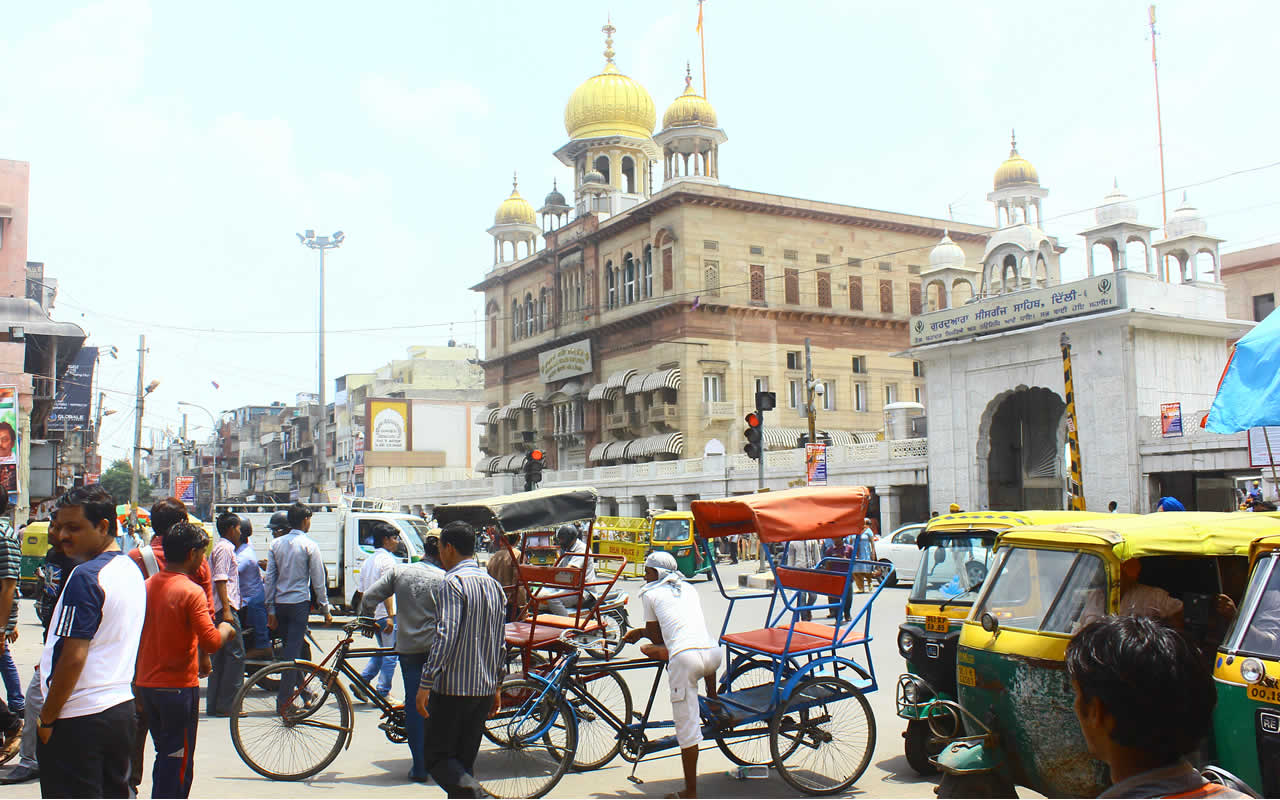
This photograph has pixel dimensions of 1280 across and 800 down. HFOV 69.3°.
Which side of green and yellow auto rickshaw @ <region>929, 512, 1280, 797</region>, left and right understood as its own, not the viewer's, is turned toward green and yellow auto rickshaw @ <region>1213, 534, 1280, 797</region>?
left

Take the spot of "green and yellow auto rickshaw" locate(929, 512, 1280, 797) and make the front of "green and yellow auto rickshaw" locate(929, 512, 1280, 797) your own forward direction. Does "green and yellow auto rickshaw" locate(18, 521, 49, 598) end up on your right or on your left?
on your right

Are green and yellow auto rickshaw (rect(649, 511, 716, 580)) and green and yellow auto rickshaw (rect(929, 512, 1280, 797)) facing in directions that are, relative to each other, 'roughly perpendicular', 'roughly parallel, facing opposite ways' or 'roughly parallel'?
roughly parallel

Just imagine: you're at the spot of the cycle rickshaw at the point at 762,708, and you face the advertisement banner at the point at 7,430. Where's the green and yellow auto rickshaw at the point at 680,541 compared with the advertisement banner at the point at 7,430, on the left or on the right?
right

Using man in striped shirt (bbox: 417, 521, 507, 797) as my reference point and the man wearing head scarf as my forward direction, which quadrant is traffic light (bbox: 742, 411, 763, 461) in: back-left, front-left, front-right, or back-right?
front-left

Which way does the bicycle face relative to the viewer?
to the viewer's left

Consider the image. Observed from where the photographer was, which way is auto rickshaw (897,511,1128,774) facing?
facing the viewer and to the left of the viewer

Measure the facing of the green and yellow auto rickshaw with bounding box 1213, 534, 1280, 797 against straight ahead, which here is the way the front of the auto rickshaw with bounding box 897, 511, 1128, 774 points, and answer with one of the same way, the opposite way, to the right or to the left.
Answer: the same way

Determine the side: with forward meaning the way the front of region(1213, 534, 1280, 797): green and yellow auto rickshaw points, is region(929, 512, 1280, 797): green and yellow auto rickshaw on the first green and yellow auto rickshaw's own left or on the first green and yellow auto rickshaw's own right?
on the first green and yellow auto rickshaw's own right

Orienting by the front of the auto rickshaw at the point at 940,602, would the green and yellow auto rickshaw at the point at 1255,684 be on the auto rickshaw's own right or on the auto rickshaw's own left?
on the auto rickshaw's own left

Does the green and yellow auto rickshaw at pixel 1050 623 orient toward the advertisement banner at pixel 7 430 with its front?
no

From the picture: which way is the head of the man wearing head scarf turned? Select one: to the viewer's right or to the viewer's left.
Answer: to the viewer's left

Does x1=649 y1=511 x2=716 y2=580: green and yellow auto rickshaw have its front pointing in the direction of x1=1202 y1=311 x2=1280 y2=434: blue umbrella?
no

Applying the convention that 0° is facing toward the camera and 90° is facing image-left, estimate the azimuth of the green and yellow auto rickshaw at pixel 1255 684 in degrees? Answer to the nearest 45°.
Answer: approximately 45°

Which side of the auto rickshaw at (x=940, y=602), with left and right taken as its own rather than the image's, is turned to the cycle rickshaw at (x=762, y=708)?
front

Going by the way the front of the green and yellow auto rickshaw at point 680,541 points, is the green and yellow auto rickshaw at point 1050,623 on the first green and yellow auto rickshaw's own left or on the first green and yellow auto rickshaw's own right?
on the first green and yellow auto rickshaw's own left

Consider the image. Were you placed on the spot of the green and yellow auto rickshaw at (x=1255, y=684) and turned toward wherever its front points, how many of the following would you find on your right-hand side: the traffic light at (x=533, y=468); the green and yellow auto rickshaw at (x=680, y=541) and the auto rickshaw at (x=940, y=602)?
3

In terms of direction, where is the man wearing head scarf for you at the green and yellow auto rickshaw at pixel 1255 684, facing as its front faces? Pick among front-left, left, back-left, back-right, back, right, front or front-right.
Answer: front-right

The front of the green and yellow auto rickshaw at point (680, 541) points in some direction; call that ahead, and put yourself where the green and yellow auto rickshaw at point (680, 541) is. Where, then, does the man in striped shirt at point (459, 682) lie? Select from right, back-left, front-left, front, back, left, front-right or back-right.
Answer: front-left
